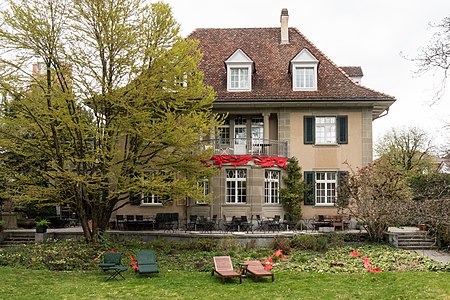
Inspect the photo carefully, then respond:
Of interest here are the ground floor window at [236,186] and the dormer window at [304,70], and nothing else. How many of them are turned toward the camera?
2

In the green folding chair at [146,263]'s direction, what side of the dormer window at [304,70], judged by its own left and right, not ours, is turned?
front

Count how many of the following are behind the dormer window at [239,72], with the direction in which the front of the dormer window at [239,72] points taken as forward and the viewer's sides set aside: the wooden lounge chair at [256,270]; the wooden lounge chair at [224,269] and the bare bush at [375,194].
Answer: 0

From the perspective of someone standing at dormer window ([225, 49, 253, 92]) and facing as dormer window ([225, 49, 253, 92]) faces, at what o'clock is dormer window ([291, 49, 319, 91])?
dormer window ([291, 49, 319, 91]) is roughly at 9 o'clock from dormer window ([225, 49, 253, 92]).

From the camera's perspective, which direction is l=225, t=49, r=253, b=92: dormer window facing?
toward the camera

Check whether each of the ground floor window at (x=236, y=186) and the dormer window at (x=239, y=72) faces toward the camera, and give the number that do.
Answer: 2

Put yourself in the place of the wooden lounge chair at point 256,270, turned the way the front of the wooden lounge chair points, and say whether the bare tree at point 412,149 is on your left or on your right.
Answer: on your left

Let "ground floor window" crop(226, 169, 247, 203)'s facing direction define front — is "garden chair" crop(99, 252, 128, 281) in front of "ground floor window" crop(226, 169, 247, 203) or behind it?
in front

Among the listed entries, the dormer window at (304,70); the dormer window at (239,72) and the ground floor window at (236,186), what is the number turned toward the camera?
3

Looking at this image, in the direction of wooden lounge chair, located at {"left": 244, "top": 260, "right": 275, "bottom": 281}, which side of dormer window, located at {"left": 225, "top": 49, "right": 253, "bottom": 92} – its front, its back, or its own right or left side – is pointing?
front

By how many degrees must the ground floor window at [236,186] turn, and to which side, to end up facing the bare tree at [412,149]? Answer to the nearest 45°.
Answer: approximately 135° to its left

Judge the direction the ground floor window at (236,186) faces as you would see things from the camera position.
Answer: facing the viewer

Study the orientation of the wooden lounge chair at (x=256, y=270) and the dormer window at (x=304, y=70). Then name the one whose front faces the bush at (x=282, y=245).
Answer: the dormer window

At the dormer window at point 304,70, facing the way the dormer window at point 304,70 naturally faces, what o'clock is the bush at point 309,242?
The bush is roughly at 12 o'clock from the dormer window.

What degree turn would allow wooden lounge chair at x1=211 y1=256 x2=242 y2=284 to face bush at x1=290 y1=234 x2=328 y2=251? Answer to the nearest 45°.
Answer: approximately 90° to its left

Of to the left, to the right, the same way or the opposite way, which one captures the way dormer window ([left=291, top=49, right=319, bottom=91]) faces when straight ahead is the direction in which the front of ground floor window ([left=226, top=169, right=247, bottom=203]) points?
the same way
